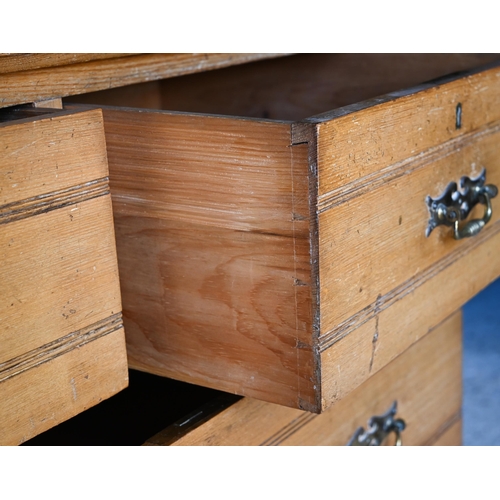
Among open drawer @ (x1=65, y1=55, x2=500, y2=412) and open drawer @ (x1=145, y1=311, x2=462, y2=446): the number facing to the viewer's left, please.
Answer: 0

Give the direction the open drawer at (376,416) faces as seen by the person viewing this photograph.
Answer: facing the viewer and to the right of the viewer

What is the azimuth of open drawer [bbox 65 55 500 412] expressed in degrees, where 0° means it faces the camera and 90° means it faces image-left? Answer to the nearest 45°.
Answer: approximately 315°

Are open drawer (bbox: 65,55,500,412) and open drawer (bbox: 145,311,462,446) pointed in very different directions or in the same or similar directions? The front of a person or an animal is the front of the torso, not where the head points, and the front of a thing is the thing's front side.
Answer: same or similar directions
